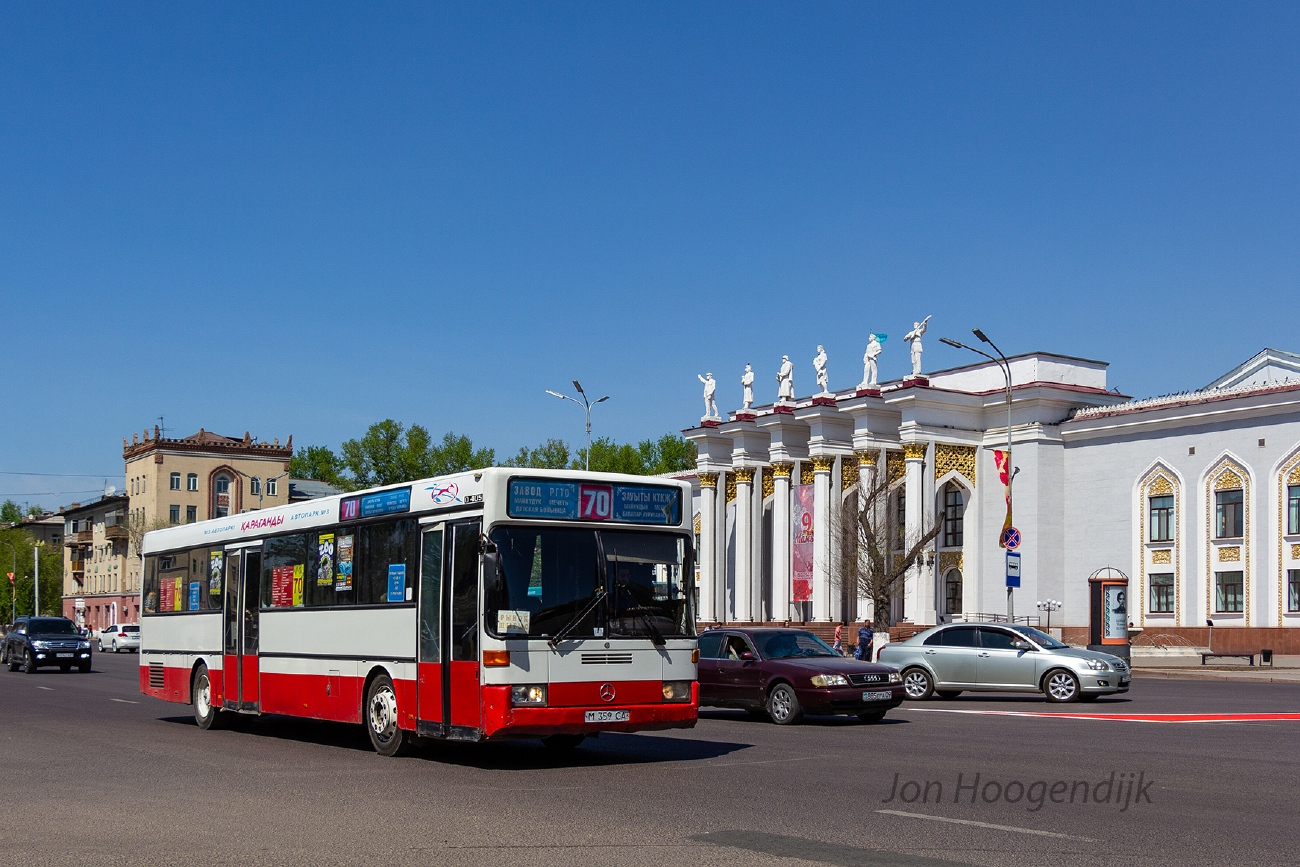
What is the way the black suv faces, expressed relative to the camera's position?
facing the viewer and to the right of the viewer

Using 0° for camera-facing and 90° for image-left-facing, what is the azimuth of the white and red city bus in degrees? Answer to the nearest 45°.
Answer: approximately 315°

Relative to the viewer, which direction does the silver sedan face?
to the viewer's right

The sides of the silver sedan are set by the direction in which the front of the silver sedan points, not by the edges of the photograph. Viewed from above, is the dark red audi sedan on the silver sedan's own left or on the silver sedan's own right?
on the silver sedan's own right

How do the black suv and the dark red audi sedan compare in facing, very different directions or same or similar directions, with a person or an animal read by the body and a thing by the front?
same or similar directions

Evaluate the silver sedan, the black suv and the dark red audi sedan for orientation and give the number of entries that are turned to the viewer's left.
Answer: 0

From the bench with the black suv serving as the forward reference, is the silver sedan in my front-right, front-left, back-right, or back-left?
front-left

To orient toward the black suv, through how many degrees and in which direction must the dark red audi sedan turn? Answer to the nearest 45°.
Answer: approximately 180°

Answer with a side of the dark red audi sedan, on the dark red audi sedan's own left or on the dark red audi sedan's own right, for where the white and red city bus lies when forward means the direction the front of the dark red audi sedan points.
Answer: on the dark red audi sedan's own right
